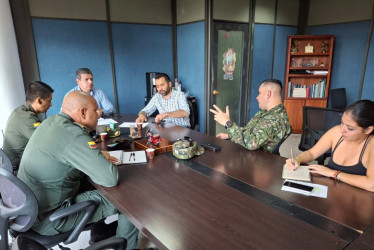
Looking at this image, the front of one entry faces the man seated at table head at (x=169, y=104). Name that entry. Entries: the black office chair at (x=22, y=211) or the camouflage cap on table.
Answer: the black office chair

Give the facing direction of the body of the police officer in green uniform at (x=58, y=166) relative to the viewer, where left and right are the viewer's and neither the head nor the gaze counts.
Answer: facing away from the viewer and to the right of the viewer

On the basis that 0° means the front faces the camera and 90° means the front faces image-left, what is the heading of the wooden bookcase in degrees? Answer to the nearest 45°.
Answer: approximately 0°

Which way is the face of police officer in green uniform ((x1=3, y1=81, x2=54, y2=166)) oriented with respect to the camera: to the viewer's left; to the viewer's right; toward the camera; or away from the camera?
to the viewer's right

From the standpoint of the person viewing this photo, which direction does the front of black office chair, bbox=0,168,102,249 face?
facing away from the viewer and to the right of the viewer

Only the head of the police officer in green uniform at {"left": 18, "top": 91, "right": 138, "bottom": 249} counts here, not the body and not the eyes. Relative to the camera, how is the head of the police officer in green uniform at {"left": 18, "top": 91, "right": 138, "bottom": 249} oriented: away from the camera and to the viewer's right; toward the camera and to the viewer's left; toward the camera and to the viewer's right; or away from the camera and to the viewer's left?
away from the camera and to the viewer's right

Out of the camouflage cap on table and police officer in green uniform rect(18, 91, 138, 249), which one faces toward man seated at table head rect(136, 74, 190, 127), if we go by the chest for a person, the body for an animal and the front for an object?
the police officer in green uniform

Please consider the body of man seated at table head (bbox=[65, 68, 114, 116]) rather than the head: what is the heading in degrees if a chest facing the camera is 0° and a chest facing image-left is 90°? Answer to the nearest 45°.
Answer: approximately 315°
